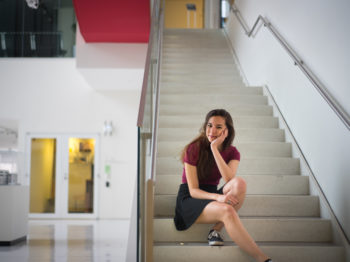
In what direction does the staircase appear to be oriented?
toward the camera

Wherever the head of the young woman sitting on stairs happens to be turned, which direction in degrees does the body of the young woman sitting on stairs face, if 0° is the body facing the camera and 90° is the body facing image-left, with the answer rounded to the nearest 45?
approximately 315°

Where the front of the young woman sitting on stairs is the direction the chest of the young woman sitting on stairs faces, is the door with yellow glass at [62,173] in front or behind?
behind

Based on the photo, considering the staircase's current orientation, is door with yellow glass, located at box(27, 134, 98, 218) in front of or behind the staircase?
behind

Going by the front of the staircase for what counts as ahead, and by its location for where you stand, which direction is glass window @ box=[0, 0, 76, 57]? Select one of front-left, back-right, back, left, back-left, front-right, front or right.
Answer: back-right

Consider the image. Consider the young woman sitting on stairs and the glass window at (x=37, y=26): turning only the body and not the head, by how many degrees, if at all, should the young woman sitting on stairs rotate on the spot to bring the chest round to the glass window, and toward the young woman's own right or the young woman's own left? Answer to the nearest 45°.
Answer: approximately 180°
